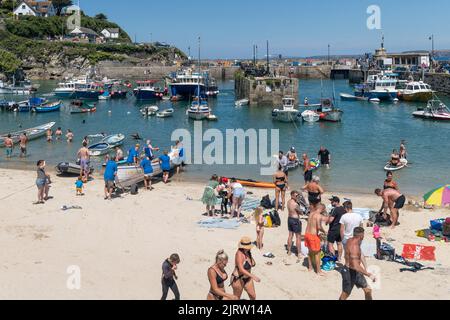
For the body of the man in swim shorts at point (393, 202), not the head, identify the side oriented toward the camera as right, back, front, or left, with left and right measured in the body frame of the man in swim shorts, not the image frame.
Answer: left

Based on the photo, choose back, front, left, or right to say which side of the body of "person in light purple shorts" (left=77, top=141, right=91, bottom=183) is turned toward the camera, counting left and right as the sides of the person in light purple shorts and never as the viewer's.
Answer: back

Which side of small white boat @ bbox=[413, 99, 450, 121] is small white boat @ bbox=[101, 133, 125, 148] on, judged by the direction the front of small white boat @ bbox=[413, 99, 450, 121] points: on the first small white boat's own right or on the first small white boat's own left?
on the first small white boat's own left

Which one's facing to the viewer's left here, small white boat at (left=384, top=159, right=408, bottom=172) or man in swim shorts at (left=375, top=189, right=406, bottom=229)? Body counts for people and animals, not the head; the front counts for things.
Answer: the man in swim shorts

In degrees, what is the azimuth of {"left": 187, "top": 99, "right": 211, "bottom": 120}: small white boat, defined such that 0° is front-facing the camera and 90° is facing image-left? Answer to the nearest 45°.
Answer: approximately 0°

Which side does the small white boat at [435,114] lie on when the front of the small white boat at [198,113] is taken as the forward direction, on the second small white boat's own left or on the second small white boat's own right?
on the second small white boat's own left
